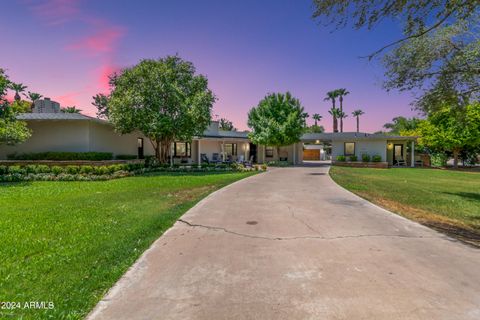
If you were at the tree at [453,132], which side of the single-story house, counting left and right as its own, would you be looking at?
left

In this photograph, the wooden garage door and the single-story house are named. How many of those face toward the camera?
2

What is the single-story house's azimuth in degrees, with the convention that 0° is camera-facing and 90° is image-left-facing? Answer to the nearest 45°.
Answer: approximately 0°

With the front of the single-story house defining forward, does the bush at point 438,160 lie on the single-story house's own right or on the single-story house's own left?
on the single-story house's own left
